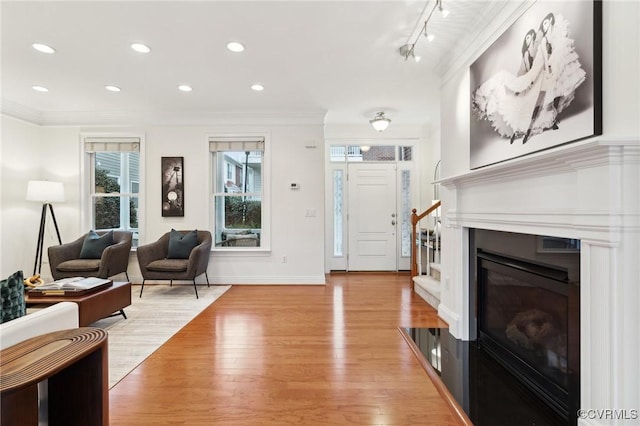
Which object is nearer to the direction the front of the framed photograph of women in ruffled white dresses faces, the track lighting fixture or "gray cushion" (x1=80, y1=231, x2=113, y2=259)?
the gray cushion

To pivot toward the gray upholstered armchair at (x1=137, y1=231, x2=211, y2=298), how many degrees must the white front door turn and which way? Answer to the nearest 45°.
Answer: approximately 45° to its right

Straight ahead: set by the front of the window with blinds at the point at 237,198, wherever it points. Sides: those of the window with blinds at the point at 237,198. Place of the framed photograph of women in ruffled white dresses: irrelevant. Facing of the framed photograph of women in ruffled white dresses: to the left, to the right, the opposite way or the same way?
to the right

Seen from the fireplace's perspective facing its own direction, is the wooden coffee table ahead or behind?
ahead

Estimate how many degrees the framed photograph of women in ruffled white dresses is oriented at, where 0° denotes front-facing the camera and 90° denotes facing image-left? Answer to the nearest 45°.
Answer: approximately 45°

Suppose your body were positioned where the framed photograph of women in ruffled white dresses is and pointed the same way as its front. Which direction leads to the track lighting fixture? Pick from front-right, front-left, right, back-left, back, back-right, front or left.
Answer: right

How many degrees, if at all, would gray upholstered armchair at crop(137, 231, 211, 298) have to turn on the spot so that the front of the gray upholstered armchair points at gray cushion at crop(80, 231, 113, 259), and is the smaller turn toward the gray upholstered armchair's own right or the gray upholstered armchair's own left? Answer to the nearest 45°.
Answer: approximately 90° to the gray upholstered armchair's own right

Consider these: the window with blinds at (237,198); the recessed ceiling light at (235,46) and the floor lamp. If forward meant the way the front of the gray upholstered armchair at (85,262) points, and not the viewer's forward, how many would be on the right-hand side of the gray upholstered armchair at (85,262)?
1

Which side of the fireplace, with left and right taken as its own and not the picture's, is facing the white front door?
right

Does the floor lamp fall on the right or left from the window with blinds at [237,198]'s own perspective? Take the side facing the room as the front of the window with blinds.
on its right

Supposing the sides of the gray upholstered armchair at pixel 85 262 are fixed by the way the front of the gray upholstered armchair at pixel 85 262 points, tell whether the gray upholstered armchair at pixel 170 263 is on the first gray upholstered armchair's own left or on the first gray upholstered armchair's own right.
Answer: on the first gray upholstered armchair's own left
